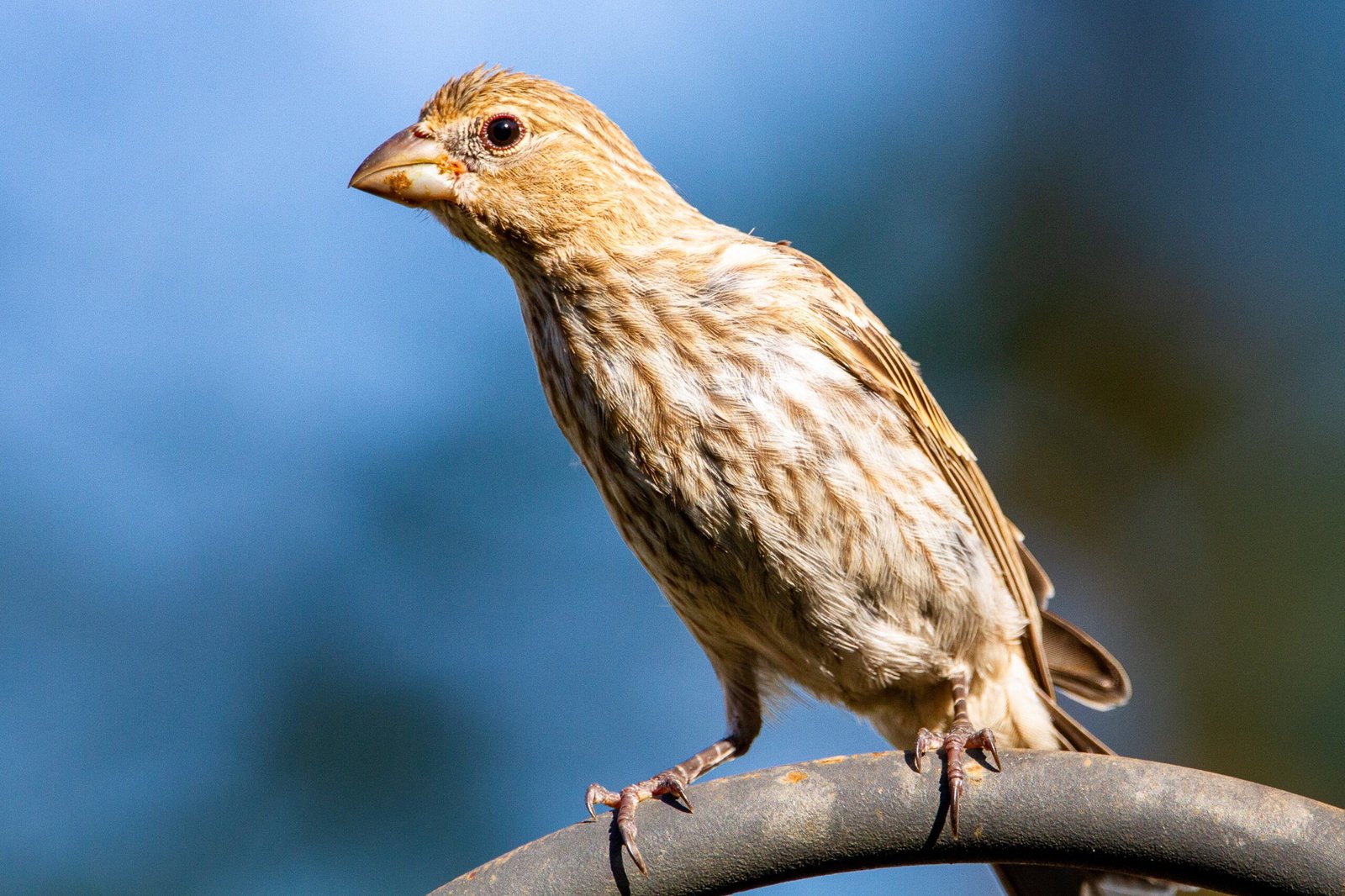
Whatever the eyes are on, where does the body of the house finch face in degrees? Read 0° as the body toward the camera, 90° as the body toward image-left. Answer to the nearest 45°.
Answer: approximately 45°
